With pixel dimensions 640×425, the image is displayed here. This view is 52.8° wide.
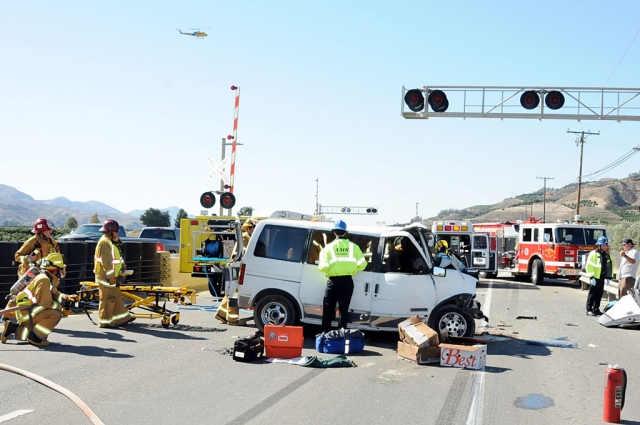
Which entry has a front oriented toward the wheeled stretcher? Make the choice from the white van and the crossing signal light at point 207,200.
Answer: the crossing signal light

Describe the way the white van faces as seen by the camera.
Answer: facing to the right of the viewer

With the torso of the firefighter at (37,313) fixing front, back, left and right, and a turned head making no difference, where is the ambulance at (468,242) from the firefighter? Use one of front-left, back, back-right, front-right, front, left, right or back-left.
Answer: front-left

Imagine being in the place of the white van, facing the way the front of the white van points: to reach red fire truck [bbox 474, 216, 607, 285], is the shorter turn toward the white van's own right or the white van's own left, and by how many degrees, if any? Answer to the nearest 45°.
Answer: approximately 45° to the white van's own left

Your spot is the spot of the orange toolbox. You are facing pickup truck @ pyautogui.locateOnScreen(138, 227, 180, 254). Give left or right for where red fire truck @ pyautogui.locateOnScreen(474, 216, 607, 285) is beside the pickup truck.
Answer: right

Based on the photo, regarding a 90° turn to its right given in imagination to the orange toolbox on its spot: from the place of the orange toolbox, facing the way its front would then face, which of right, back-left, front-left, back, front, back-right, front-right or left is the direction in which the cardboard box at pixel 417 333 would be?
back

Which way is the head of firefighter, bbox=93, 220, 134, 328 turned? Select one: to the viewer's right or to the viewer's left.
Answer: to the viewer's right

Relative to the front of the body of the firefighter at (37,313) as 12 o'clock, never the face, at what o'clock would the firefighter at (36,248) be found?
the firefighter at (36,248) is roughly at 9 o'clock from the firefighter at (37,313).

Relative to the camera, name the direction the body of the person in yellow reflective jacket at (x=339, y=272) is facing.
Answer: away from the camera

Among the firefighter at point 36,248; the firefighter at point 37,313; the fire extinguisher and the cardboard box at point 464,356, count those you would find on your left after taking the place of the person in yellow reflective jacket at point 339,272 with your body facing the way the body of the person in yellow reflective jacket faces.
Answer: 2
